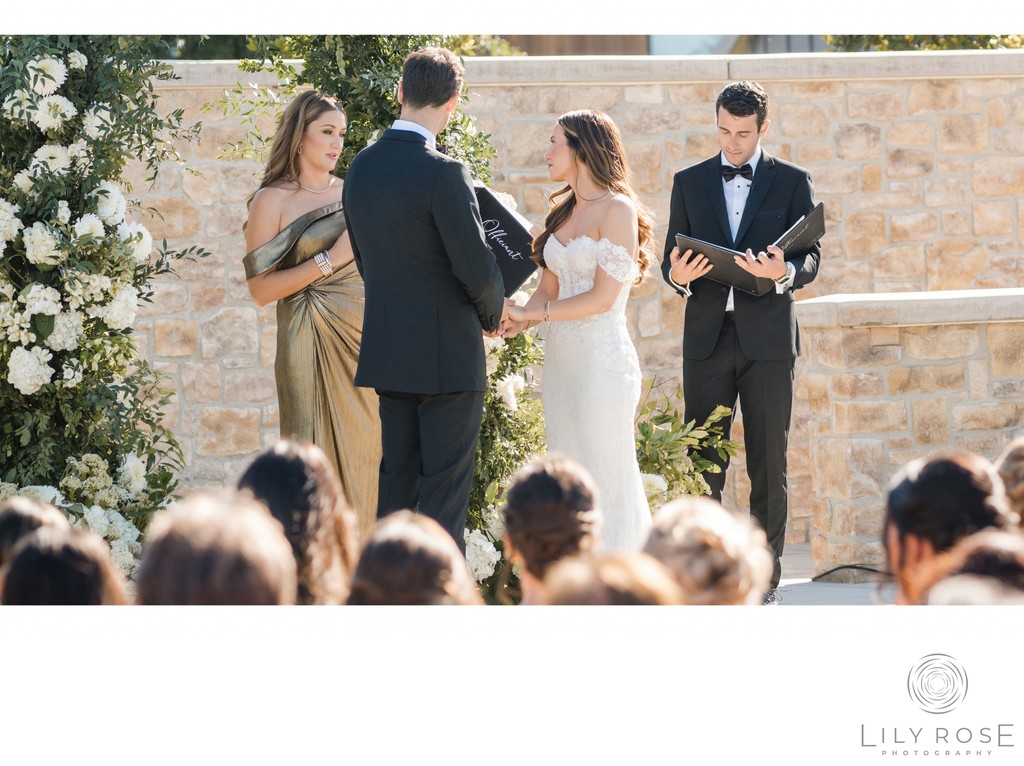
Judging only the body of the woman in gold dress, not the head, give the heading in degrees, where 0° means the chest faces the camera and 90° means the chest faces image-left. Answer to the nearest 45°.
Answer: approximately 315°

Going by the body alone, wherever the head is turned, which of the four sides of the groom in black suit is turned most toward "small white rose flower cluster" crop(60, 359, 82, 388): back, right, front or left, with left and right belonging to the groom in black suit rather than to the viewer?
left

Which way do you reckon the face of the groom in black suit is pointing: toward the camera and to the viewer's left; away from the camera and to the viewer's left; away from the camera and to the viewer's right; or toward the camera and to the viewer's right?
away from the camera and to the viewer's right

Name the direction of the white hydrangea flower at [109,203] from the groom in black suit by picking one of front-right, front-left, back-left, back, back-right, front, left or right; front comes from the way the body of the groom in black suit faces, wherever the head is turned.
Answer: left

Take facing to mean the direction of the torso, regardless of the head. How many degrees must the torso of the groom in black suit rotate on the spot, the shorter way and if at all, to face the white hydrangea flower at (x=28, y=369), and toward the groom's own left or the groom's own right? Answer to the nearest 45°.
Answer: approximately 90° to the groom's own left

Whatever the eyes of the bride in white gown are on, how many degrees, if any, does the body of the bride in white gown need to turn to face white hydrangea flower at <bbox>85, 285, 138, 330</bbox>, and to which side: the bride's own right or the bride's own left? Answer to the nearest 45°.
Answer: approximately 45° to the bride's own right

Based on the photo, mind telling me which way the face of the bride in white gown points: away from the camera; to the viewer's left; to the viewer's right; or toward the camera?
to the viewer's left

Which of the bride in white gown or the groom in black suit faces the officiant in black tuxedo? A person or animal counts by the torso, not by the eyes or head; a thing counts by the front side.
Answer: the groom in black suit

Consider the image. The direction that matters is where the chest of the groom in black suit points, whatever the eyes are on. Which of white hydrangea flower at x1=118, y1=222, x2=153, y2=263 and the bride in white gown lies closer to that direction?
the bride in white gown

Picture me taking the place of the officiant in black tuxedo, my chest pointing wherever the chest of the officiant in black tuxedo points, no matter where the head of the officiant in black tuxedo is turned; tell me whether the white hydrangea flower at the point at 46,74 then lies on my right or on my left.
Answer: on my right

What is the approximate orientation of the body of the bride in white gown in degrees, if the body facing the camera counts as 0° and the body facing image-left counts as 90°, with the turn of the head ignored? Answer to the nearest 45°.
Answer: approximately 45°

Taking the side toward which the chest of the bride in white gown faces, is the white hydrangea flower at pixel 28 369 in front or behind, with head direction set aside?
in front
